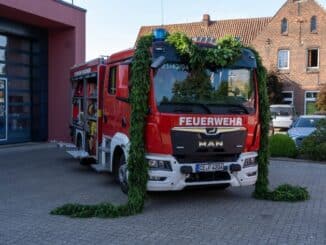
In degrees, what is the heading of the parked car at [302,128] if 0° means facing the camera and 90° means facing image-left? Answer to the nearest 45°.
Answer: approximately 45°

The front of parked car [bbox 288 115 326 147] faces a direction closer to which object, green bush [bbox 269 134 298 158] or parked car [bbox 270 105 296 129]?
the green bush

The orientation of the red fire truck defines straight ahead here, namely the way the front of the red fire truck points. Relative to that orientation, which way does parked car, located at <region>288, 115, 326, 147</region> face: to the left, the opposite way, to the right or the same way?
to the right

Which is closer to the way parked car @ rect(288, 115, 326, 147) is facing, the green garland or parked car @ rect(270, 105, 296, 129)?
the green garland

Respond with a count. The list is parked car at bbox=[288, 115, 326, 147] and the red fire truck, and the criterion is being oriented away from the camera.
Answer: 0

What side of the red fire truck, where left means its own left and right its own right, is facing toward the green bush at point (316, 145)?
left

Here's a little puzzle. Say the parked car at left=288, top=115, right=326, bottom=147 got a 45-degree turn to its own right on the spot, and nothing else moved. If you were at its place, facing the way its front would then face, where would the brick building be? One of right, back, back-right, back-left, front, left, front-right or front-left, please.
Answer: right

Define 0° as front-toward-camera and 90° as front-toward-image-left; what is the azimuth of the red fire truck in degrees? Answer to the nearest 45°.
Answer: approximately 315°

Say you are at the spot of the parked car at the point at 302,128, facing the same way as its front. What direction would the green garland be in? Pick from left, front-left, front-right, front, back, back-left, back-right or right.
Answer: front-left

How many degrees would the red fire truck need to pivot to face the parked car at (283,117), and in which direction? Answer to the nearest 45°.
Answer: approximately 135° to its left

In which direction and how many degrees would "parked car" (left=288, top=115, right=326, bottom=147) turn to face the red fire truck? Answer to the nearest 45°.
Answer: approximately 45° to its left

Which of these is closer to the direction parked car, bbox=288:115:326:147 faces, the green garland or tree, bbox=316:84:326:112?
the green garland
